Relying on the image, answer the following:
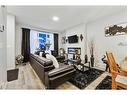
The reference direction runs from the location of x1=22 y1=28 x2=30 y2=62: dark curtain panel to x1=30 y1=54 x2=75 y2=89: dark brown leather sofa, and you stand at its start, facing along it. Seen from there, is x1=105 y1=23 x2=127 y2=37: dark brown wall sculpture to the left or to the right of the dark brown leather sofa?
left

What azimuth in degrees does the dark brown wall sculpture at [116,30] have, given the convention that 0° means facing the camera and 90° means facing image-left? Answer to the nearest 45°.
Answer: approximately 45°

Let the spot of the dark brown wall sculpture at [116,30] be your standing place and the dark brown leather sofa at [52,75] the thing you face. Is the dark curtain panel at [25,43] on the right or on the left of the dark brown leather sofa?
right

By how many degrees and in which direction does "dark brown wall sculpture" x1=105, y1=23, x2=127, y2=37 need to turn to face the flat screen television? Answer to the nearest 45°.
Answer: approximately 90° to its right

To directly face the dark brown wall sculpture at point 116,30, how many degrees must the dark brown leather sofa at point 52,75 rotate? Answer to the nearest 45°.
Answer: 0° — it already faces it

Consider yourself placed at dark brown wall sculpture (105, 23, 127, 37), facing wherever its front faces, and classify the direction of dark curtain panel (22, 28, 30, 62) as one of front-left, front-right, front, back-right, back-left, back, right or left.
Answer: front-right

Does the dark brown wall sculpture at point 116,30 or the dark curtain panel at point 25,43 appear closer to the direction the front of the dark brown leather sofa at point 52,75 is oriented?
the dark brown wall sculpture

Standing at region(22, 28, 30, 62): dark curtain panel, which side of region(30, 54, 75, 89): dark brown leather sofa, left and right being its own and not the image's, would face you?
left

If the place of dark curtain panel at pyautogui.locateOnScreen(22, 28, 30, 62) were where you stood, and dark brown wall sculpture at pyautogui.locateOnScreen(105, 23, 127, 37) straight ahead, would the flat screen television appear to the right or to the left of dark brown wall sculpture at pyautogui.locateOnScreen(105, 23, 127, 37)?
left

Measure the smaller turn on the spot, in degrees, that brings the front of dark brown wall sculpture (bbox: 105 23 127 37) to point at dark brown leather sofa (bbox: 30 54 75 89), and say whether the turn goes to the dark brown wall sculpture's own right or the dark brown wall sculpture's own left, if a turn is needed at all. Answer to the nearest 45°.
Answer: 0° — it already faces it

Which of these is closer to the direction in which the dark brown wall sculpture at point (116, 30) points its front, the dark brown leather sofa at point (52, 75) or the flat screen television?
the dark brown leather sofa

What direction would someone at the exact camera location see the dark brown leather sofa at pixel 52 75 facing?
facing away from the viewer and to the right of the viewer
